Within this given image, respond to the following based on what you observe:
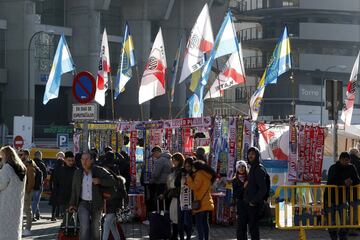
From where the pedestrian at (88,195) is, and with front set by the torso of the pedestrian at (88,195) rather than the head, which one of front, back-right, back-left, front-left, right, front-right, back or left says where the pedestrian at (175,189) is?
back-left

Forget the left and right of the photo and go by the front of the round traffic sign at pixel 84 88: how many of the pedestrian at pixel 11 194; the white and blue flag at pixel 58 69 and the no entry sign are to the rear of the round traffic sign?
2

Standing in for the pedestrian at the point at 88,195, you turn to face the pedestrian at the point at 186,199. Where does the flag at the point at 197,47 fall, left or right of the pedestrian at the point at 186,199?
left
